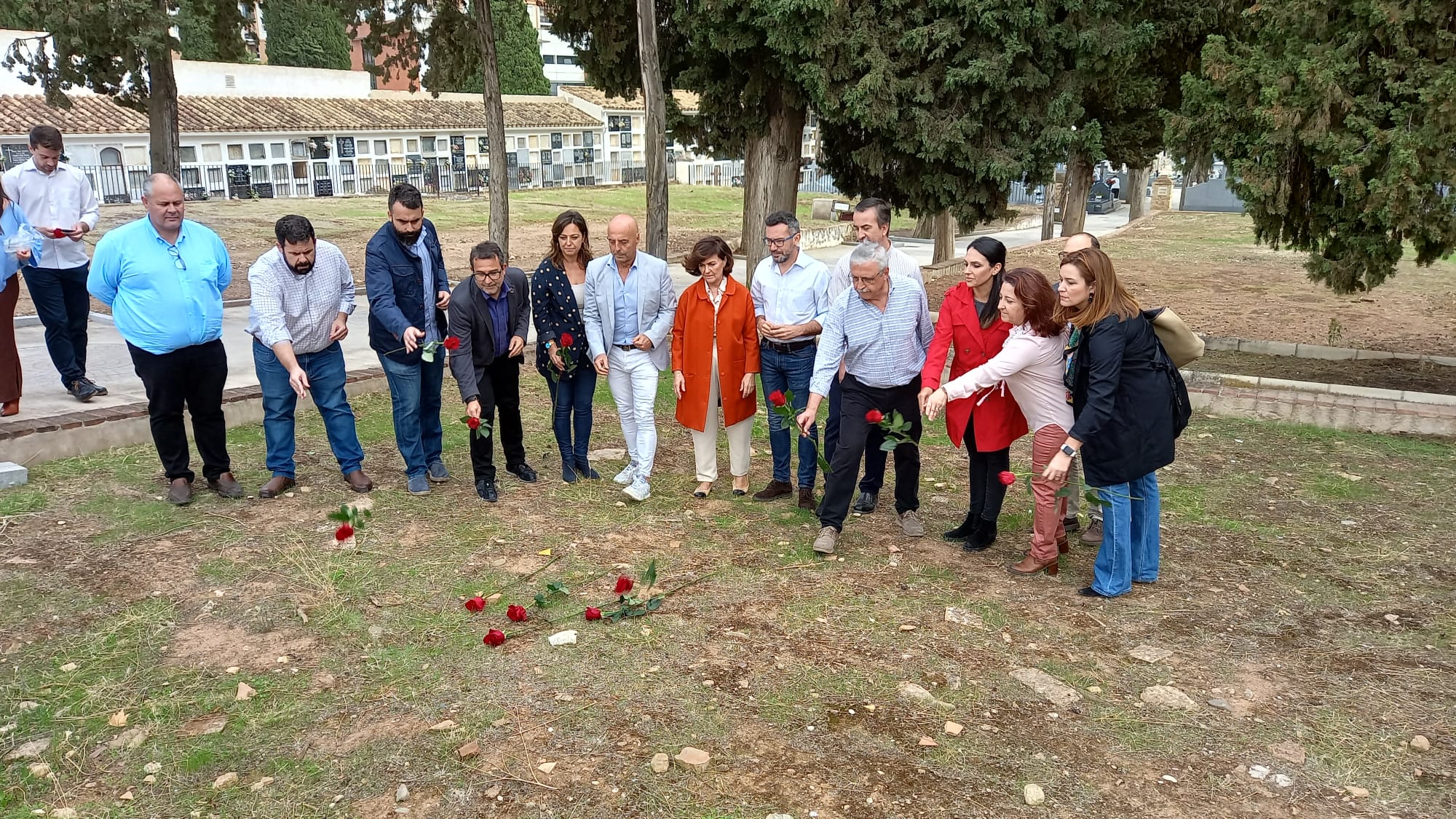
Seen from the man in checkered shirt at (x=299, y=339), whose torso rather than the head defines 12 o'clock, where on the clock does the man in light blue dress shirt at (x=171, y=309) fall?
The man in light blue dress shirt is roughly at 3 o'clock from the man in checkered shirt.

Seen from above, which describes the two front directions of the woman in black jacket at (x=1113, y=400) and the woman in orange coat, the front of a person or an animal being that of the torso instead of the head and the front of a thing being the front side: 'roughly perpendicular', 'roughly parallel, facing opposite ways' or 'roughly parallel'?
roughly perpendicular

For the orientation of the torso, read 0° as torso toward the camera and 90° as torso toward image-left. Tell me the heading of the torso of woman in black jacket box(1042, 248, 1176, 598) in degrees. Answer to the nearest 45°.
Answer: approximately 90°

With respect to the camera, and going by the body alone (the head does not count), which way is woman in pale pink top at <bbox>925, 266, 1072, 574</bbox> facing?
to the viewer's left

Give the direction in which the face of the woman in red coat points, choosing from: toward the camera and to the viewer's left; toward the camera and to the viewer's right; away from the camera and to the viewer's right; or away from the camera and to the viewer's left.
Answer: toward the camera and to the viewer's left

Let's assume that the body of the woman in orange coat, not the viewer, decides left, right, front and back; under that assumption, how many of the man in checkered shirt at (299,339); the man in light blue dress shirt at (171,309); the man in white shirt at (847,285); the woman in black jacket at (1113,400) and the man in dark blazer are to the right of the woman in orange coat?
3

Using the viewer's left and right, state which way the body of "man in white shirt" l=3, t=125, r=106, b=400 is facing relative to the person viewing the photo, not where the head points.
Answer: facing the viewer and to the right of the viewer

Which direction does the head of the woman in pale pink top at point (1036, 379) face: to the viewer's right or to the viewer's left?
to the viewer's left

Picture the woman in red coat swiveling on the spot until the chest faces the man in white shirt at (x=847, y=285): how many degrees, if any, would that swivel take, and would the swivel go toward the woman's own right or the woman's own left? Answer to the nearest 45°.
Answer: approximately 90° to the woman's own right

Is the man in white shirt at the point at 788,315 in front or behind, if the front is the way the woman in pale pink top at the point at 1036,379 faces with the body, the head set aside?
in front

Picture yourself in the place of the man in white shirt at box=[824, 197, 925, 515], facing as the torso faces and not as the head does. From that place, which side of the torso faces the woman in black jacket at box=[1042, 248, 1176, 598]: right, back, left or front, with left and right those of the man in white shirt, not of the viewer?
left

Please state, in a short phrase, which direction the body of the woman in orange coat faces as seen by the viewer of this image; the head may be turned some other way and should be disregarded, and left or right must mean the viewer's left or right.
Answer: facing the viewer

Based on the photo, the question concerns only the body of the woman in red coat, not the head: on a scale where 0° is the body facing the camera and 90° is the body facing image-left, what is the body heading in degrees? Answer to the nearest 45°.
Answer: approximately 45°

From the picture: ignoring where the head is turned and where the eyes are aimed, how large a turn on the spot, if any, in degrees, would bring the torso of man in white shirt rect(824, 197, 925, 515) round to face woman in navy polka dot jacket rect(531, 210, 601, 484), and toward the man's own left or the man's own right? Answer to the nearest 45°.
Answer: approximately 45° to the man's own right

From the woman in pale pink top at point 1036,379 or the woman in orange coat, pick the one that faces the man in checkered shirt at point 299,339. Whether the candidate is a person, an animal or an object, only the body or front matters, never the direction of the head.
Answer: the woman in pale pink top
